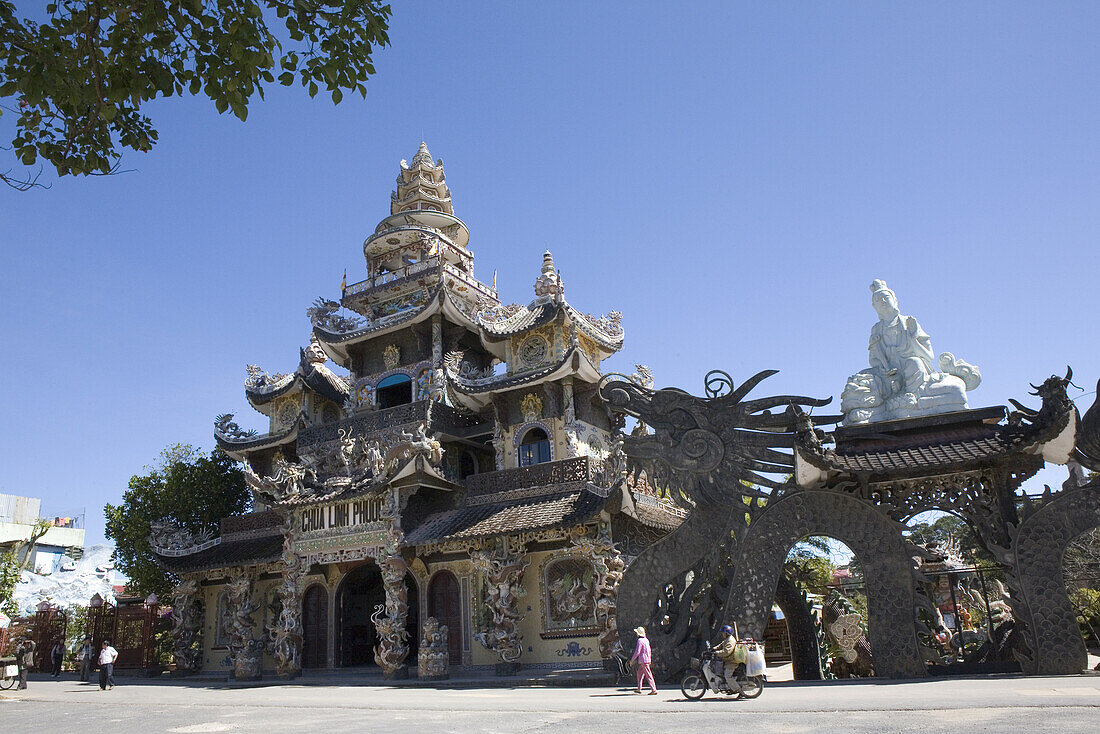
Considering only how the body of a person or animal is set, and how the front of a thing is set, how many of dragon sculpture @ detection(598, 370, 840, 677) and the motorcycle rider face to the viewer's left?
2

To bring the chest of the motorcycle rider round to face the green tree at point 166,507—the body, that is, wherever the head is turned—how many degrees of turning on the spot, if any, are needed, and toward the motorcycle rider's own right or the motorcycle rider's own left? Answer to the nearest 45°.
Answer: approximately 45° to the motorcycle rider's own right

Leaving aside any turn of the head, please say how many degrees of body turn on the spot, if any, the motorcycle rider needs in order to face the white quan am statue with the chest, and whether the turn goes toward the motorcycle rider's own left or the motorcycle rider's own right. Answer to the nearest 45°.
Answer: approximately 135° to the motorcycle rider's own right

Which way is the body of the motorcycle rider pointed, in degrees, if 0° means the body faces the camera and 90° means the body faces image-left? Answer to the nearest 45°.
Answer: approximately 90°

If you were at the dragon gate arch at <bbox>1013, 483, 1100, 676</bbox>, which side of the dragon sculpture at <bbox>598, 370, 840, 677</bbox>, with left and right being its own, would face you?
back

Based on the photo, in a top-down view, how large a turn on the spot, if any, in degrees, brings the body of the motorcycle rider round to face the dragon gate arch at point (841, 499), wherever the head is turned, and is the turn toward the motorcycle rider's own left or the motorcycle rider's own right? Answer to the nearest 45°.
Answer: approximately 135° to the motorcycle rider's own right

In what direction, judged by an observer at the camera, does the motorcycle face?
facing to the left of the viewer
